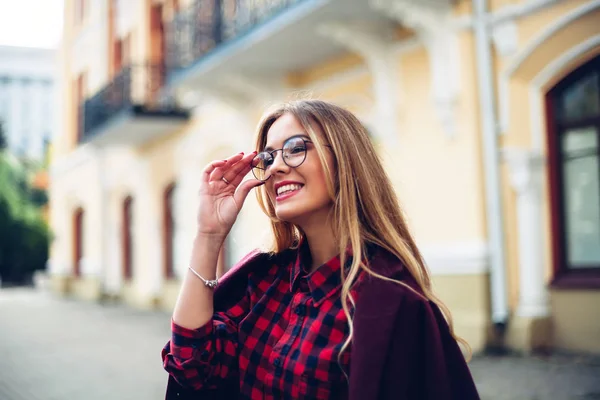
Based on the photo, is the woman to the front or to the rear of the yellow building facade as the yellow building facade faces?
to the front

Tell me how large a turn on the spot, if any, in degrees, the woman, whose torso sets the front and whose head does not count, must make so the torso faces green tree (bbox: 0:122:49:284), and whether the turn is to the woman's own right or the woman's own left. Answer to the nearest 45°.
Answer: approximately 90° to the woman's own right

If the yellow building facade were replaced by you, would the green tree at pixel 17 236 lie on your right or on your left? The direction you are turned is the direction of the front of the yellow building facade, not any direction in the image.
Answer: on your right

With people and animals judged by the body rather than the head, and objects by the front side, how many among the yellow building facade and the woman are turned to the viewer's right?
0

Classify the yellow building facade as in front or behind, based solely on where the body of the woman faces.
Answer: behind

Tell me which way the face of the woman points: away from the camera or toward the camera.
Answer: toward the camera

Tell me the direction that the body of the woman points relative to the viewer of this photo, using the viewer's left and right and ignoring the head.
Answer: facing the viewer and to the left of the viewer

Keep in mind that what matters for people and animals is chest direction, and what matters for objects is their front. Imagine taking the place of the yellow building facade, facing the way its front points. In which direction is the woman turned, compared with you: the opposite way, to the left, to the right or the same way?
the same way
